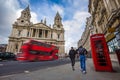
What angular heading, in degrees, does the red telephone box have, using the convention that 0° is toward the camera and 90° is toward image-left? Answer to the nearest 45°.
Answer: approximately 0°

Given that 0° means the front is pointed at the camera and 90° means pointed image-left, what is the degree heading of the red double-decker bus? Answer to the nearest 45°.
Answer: approximately 45°

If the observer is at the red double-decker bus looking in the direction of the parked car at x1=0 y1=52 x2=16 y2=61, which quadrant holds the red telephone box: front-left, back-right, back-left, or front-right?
back-left

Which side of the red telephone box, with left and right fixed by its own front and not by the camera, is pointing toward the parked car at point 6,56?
right

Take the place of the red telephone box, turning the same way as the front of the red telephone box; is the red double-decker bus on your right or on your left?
on your right
